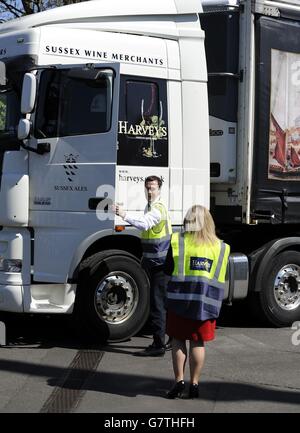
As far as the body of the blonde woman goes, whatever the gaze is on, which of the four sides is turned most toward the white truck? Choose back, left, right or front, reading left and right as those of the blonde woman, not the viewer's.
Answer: front

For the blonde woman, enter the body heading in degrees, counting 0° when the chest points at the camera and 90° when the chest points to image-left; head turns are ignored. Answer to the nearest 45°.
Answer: approximately 180°
